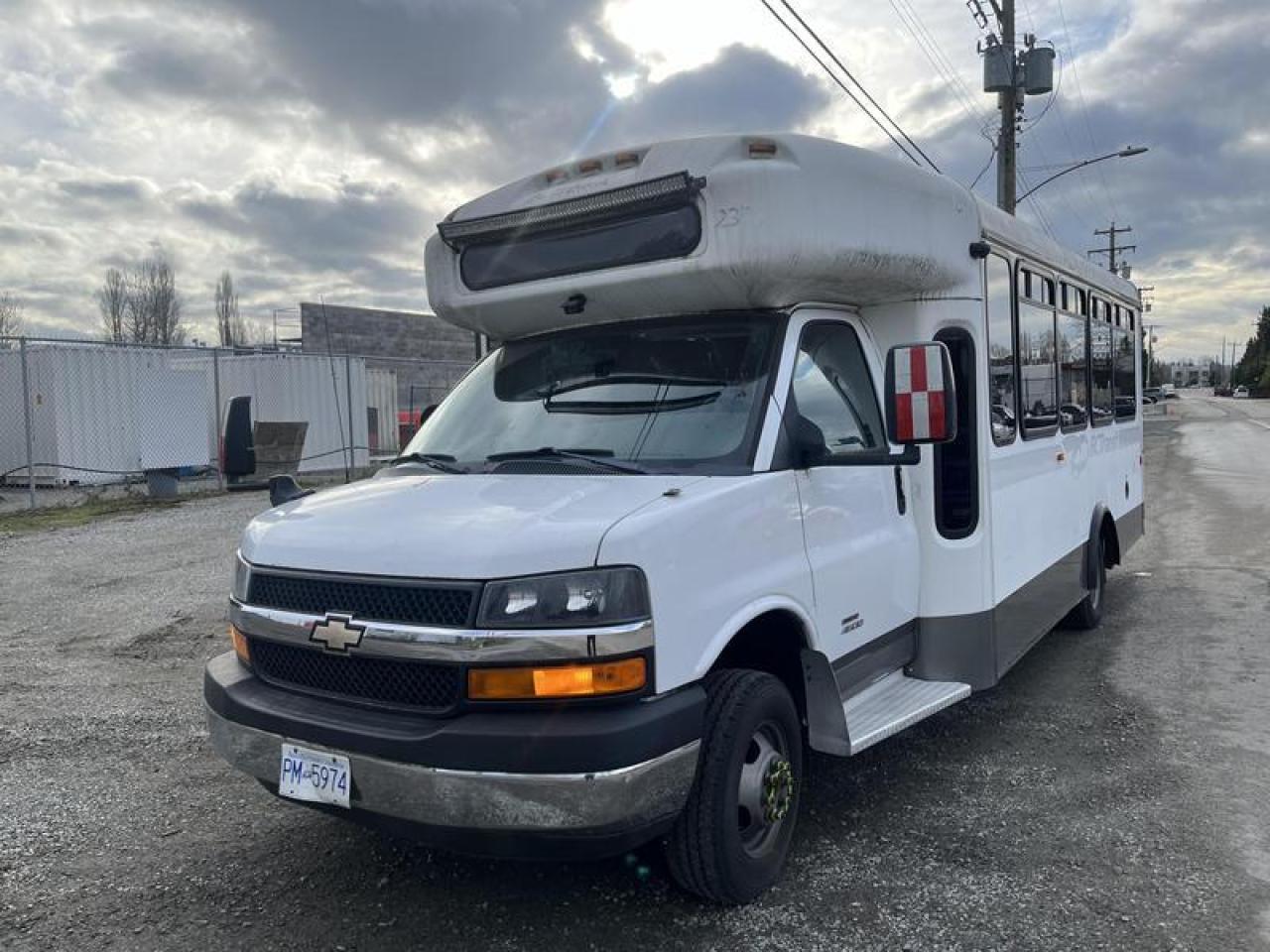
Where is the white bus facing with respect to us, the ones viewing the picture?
facing the viewer and to the left of the viewer

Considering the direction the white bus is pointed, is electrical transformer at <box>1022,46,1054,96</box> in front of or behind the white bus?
behind

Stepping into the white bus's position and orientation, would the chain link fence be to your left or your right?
on your right

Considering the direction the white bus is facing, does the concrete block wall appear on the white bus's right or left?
on its right

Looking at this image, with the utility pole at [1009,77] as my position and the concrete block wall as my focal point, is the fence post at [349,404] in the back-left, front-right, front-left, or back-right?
front-left

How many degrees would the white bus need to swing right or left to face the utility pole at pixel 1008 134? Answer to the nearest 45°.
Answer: approximately 135° to its right

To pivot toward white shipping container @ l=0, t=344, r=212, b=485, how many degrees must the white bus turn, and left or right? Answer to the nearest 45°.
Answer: approximately 90° to its right

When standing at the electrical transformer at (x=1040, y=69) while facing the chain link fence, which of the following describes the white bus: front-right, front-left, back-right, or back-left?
front-left

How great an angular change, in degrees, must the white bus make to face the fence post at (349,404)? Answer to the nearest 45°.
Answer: approximately 135° to its right

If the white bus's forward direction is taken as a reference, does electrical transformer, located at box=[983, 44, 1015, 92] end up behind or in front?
behind
